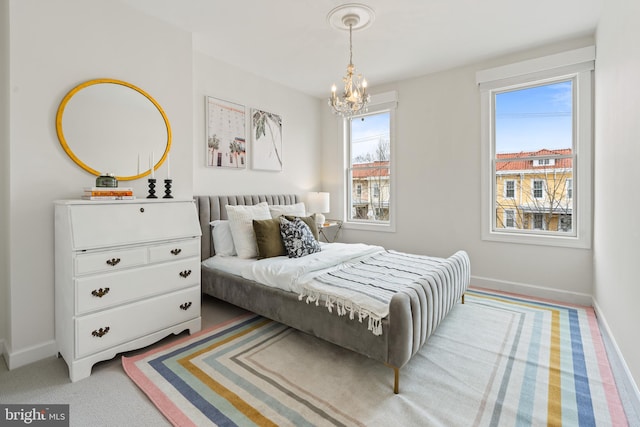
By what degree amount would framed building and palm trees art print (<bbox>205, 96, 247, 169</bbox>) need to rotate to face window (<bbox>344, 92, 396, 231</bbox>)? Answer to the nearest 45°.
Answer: approximately 45° to its left

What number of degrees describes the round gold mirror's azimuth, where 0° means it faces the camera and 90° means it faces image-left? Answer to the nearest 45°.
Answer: approximately 315°

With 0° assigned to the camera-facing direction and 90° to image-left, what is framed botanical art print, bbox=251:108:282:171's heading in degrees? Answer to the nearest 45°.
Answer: approximately 315°

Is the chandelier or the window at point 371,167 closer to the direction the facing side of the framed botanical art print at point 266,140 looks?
the chandelier
